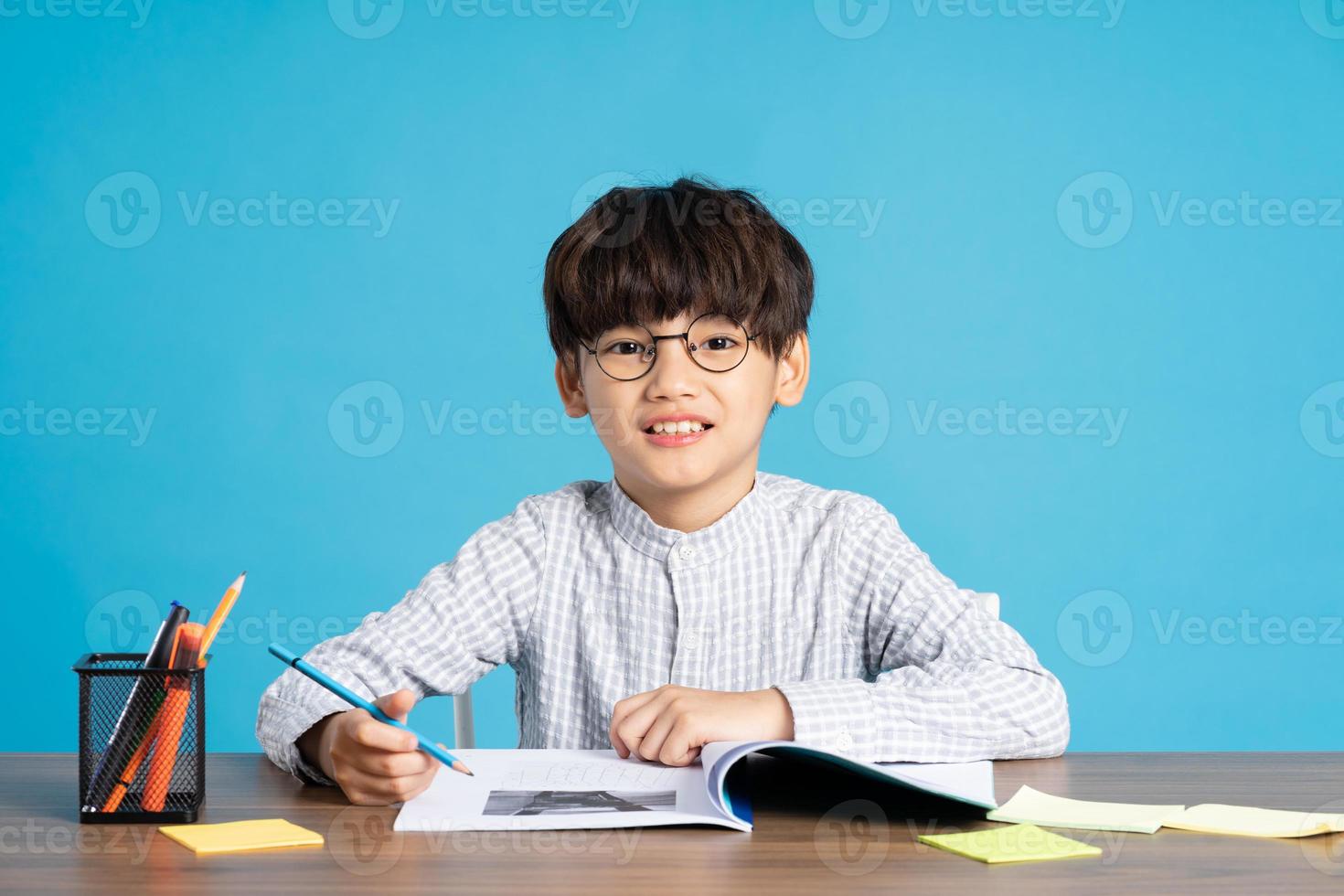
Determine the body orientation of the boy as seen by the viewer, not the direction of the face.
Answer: toward the camera

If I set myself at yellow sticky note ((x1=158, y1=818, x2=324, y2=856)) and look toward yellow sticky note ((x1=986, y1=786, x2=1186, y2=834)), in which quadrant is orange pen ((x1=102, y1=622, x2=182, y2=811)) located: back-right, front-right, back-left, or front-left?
back-left

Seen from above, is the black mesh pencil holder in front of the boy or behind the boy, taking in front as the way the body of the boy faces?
in front

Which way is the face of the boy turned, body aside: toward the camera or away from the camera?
toward the camera

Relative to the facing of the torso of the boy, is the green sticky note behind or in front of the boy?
in front

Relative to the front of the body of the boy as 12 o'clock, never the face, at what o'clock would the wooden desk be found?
The wooden desk is roughly at 12 o'clock from the boy.
